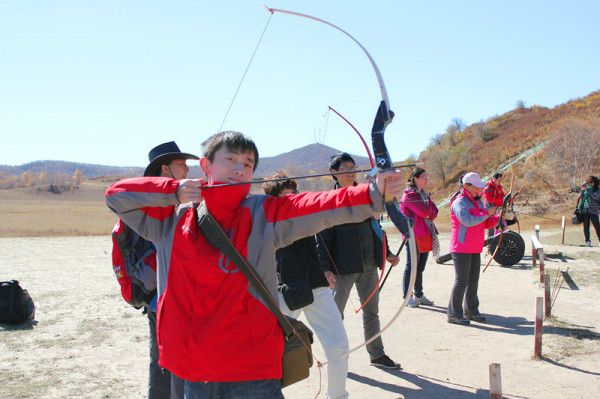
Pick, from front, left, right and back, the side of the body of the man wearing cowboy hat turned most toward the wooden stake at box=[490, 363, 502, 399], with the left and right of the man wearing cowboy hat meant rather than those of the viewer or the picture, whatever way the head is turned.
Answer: front

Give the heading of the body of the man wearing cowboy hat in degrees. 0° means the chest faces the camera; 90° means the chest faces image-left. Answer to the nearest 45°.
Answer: approximately 270°

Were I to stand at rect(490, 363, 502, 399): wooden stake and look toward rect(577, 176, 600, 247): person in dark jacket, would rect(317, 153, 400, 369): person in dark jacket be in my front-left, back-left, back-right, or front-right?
front-left

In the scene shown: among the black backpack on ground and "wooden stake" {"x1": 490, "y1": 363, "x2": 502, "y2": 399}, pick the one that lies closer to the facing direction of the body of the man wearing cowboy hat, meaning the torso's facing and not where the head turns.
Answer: the wooden stake

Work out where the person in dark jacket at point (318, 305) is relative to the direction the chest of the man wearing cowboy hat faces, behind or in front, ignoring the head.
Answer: in front

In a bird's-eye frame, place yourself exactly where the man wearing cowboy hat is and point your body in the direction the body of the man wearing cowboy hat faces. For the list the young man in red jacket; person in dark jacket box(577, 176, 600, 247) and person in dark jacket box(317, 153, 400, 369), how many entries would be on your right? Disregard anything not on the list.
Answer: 1

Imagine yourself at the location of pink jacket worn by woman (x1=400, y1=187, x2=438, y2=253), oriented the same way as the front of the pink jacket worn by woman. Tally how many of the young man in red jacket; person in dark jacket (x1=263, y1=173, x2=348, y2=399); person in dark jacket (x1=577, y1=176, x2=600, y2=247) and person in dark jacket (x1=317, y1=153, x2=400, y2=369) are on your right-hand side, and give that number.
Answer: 3
